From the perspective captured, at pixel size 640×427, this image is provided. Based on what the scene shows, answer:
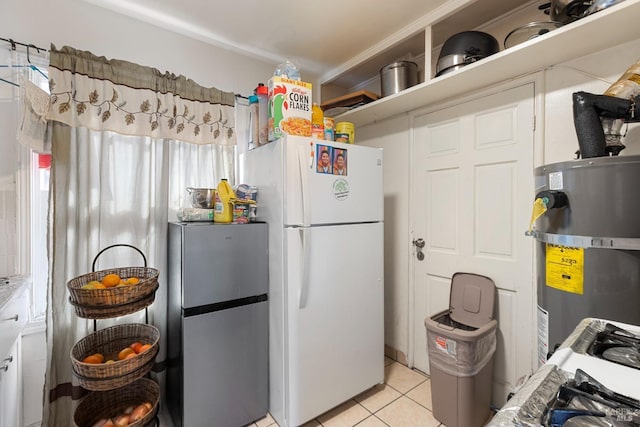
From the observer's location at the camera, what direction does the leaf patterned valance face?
facing the viewer and to the right of the viewer

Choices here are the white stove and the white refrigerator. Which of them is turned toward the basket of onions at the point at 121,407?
the white stove

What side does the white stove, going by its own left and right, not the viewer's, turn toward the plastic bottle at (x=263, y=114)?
front

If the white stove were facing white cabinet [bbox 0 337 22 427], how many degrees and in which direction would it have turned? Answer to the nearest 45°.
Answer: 0° — it already faces it

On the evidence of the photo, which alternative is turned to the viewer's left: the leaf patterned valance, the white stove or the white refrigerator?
the white stove

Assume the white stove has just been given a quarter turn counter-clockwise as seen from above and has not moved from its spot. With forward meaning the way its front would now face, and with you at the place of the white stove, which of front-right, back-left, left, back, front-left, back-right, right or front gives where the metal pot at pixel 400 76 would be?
back-right

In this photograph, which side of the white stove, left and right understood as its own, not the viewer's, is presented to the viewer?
left

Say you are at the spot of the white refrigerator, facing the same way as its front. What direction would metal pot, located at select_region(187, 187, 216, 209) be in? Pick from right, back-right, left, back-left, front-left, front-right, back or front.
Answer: back-right

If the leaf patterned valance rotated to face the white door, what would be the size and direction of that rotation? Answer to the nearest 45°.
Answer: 0° — it already faces it

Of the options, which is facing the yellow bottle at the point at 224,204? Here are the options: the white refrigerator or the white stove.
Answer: the white stove

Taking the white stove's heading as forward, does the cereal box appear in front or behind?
in front

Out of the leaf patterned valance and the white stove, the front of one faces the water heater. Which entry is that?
the leaf patterned valance

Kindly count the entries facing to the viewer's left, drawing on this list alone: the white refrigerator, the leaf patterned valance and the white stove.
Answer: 1

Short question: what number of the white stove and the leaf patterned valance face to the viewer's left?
1

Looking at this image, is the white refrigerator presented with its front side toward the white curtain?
no

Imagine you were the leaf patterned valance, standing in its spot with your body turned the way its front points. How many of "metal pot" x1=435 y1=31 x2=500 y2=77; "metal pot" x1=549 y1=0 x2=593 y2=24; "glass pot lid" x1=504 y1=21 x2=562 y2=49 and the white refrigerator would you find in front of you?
4
